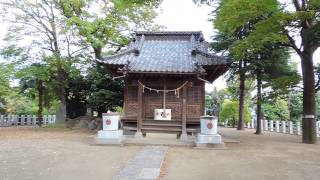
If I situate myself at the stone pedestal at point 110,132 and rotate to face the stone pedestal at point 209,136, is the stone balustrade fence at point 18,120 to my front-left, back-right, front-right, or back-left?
back-left

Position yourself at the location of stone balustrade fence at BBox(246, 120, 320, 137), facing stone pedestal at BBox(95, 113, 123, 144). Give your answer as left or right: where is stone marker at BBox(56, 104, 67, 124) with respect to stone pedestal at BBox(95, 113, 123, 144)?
right

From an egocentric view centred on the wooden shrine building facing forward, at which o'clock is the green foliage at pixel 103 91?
The green foliage is roughly at 5 o'clock from the wooden shrine building.

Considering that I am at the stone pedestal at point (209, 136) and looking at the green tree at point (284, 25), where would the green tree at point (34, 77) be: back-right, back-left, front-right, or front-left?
back-left

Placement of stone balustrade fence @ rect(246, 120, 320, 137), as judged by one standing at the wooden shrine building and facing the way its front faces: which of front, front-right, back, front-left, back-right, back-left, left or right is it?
back-left

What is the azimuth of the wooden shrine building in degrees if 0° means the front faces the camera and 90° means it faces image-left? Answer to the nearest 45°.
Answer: approximately 0°

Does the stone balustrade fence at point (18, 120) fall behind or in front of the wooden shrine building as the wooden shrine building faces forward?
behind

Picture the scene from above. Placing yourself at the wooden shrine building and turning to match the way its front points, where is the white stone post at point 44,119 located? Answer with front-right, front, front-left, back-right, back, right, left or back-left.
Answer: back-right

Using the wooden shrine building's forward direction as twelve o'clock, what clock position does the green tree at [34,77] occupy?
The green tree is roughly at 4 o'clock from the wooden shrine building.

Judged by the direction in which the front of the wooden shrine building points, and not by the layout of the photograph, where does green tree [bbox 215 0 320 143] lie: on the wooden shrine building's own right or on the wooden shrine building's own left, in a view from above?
on the wooden shrine building's own left

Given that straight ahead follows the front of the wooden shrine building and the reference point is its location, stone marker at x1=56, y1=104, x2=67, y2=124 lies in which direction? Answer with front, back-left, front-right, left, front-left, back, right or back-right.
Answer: back-right

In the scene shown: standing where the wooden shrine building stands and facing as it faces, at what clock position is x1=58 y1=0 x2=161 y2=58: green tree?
The green tree is roughly at 5 o'clock from the wooden shrine building.
